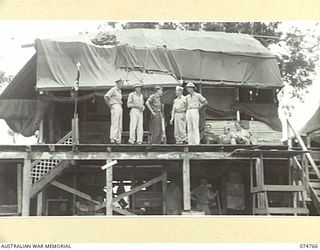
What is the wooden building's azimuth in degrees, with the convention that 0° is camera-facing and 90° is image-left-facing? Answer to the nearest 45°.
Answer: approximately 0°

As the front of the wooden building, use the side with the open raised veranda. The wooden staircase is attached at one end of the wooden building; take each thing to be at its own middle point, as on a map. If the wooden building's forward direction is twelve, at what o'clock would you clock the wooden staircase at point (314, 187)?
The wooden staircase is roughly at 9 o'clock from the wooden building.

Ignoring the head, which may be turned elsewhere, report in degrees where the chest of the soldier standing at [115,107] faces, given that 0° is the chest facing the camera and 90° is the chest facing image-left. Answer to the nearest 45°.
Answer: approximately 315°

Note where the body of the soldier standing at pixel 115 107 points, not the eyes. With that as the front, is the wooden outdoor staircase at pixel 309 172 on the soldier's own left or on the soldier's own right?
on the soldier's own left

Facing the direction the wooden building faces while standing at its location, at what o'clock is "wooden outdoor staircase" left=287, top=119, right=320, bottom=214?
The wooden outdoor staircase is roughly at 9 o'clock from the wooden building.
